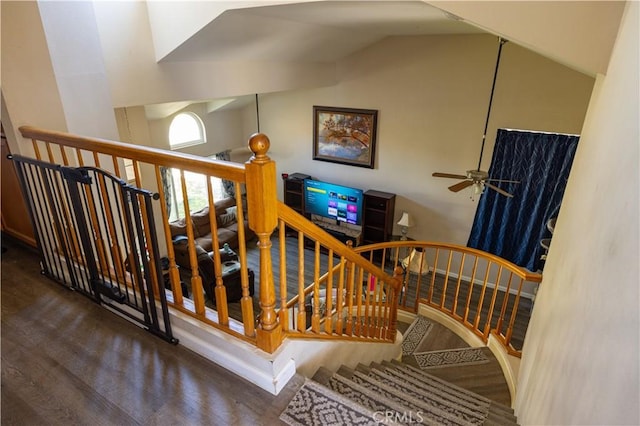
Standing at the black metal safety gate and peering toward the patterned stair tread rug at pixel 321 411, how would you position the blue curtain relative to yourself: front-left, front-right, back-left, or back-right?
front-left

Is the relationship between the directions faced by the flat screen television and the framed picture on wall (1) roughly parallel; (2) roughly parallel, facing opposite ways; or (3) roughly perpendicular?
roughly parallel

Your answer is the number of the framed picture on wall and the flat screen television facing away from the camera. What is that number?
0

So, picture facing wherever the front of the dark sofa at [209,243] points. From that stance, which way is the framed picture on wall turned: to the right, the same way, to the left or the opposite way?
to the right

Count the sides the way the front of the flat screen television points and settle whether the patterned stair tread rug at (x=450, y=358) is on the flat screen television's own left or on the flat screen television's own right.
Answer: on the flat screen television's own left

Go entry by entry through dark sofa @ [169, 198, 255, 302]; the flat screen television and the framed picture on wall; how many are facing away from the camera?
0

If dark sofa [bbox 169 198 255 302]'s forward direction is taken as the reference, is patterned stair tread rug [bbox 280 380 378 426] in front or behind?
in front

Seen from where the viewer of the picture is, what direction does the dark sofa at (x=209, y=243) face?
facing the viewer and to the right of the viewer

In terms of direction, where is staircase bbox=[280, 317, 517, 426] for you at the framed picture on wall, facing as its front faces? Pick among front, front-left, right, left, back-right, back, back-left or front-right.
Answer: front-left

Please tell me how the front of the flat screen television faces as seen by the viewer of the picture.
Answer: facing the viewer and to the left of the viewer

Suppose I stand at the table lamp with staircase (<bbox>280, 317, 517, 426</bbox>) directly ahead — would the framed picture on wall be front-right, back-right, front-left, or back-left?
back-right

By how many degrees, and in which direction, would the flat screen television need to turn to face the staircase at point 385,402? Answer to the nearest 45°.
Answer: approximately 45° to its left

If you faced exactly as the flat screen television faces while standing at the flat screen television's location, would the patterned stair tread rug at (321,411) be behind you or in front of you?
in front
